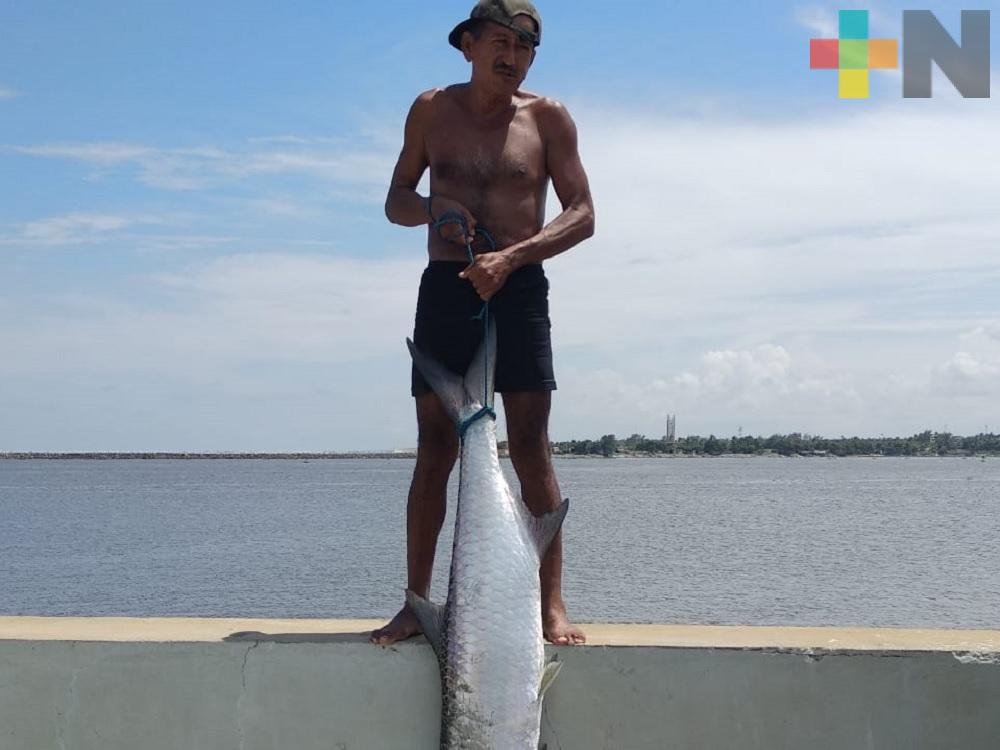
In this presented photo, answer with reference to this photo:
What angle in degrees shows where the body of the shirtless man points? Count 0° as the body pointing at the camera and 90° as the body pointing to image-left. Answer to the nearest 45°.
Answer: approximately 0°
